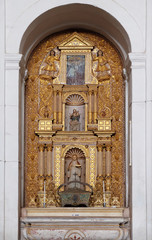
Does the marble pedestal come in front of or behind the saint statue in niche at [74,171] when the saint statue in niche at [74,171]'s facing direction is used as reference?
in front

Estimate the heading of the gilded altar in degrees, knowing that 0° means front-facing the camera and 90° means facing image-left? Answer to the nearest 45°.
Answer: approximately 0°

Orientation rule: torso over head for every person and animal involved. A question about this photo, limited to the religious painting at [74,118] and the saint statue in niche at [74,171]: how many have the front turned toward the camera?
2
